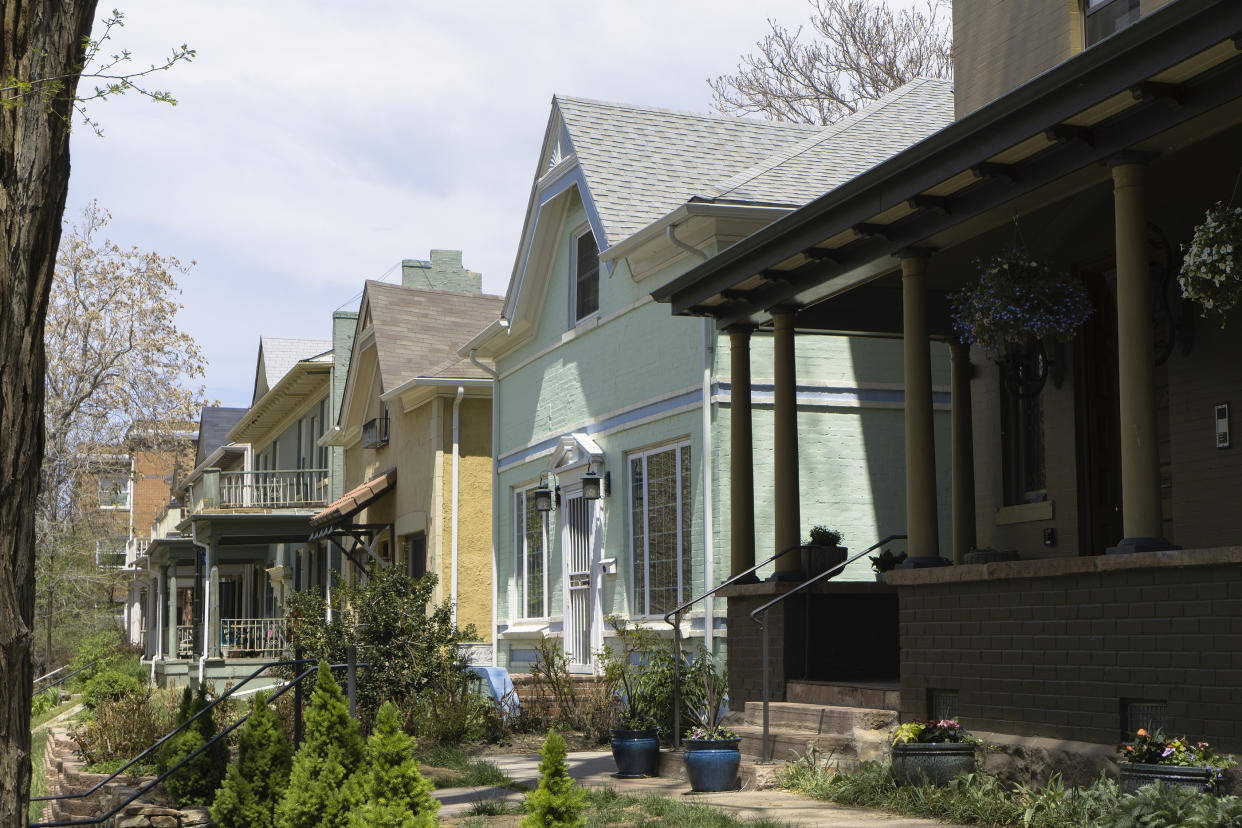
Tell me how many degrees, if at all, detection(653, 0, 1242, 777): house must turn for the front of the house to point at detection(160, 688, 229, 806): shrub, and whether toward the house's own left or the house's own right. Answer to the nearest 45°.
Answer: approximately 45° to the house's own right

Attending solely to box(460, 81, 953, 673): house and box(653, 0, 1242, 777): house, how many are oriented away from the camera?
0

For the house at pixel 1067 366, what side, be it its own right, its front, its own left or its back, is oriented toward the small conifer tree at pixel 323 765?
front

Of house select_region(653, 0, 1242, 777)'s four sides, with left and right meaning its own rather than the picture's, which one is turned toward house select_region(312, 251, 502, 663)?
right

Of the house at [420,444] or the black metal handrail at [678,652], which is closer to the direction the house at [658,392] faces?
the black metal handrail

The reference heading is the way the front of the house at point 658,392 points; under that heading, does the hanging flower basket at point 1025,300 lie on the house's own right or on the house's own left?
on the house's own left

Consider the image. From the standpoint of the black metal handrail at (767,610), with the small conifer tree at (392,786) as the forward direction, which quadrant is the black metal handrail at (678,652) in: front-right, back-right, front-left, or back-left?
back-right

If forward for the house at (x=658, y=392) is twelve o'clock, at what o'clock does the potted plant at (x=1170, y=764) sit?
The potted plant is roughly at 10 o'clock from the house.

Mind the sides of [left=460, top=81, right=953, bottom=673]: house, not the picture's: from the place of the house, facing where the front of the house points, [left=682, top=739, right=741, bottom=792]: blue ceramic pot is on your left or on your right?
on your left

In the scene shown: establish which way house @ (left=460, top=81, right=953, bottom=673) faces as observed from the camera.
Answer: facing the viewer and to the left of the viewer

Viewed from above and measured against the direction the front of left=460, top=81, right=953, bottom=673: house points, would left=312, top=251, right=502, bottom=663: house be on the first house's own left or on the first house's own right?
on the first house's own right

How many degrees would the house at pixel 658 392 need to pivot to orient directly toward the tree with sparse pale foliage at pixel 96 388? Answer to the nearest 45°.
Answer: approximately 90° to its right
